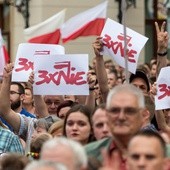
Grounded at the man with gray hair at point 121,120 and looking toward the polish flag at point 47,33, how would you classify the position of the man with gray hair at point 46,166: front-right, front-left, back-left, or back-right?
back-left

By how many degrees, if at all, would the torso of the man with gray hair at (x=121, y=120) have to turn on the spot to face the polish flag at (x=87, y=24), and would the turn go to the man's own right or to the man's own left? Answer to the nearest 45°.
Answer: approximately 180°

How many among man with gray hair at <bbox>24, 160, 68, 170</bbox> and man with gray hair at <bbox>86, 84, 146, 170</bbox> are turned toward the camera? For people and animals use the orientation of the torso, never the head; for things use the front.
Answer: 2

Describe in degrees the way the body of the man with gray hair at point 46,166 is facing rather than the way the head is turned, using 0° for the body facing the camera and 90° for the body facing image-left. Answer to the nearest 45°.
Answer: approximately 0°

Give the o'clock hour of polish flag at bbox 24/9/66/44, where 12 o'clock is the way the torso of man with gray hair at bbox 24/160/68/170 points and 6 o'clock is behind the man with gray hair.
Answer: The polish flag is roughly at 6 o'clock from the man with gray hair.

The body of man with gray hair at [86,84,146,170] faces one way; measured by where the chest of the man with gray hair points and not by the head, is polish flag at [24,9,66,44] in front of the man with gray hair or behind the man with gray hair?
behind
